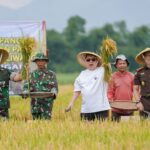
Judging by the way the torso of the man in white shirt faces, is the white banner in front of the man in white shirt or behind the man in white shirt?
behind

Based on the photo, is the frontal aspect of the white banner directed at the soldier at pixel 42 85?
yes

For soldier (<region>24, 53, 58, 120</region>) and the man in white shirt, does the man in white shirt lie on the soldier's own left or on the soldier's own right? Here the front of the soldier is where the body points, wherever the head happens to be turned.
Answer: on the soldier's own left

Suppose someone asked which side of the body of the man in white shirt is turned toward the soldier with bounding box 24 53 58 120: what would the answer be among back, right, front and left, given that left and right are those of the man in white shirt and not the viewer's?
right

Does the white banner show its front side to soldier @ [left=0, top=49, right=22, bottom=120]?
yes

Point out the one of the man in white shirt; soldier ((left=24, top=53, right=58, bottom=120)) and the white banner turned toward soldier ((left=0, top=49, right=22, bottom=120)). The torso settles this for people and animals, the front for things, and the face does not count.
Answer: the white banner
